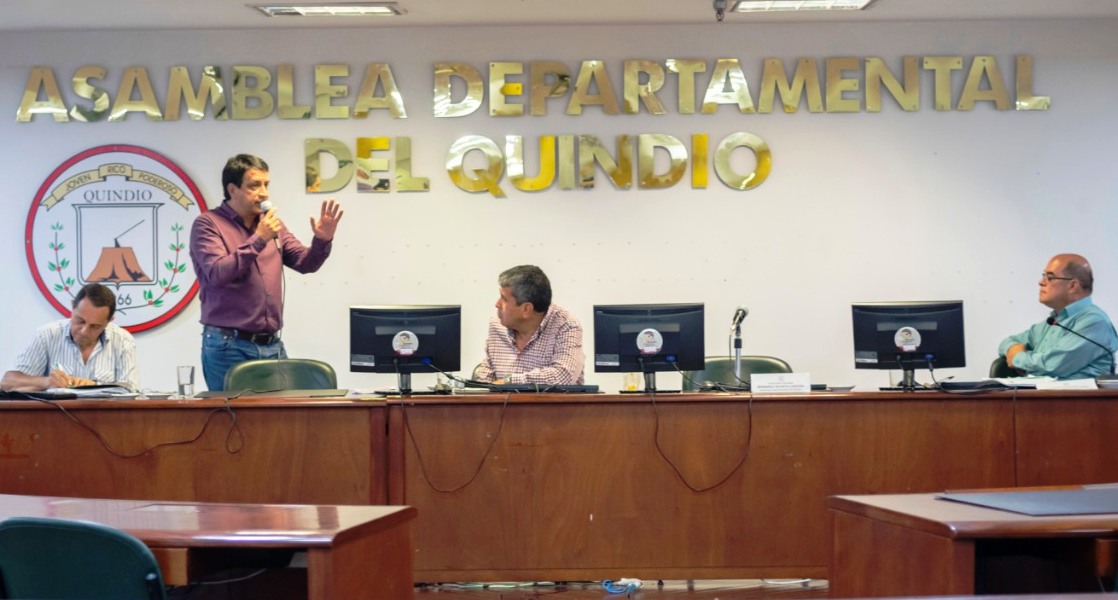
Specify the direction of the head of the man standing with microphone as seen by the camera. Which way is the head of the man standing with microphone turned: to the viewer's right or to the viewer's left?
to the viewer's right

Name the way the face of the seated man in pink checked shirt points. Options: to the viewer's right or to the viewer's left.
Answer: to the viewer's left

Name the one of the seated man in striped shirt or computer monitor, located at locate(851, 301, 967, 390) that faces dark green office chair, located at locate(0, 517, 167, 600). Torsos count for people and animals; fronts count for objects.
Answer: the seated man in striped shirt

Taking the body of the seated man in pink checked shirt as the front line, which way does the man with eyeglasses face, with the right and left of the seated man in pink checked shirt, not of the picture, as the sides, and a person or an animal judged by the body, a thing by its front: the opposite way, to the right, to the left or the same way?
to the right

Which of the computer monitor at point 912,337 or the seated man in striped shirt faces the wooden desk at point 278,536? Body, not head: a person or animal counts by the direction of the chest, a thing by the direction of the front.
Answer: the seated man in striped shirt

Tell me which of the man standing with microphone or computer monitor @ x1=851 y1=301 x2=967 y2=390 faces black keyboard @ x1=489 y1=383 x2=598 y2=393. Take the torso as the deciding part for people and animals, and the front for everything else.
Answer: the man standing with microphone

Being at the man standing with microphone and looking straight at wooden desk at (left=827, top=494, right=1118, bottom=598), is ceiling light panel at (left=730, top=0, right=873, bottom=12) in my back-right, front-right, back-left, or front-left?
front-left

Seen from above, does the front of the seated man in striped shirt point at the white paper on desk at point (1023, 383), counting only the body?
no

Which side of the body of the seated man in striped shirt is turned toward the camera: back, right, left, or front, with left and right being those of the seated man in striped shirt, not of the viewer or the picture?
front

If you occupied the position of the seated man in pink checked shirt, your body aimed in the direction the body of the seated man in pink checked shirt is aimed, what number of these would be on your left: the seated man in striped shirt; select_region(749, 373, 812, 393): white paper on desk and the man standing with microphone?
1

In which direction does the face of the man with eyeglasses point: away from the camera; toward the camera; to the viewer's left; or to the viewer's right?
to the viewer's left

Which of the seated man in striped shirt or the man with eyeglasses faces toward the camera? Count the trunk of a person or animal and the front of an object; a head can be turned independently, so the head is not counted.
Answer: the seated man in striped shirt

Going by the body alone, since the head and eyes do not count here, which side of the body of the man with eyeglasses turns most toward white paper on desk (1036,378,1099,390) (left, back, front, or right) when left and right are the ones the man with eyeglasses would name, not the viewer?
left

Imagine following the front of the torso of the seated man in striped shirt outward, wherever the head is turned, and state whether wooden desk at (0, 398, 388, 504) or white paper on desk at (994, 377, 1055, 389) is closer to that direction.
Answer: the wooden desk

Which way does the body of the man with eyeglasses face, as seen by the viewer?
to the viewer's left
